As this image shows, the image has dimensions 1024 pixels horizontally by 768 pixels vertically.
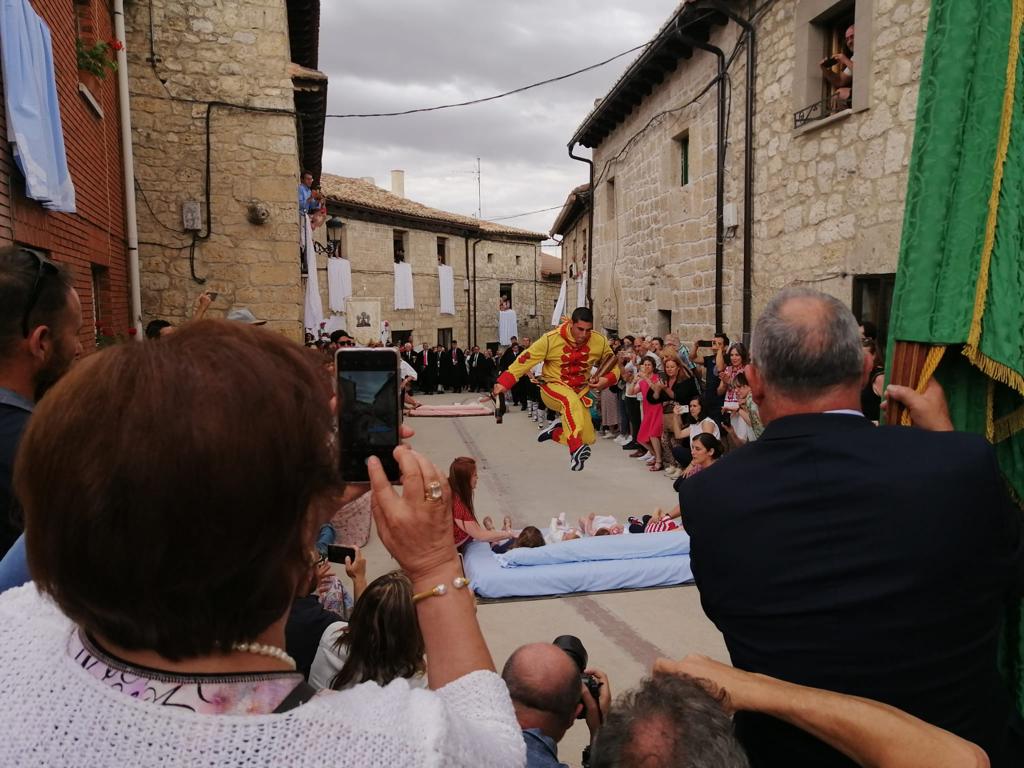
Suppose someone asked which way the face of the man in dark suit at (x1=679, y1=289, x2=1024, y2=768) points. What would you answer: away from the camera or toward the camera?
away from the camera

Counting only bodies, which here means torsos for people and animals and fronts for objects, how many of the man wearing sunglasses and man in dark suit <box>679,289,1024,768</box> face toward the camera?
0

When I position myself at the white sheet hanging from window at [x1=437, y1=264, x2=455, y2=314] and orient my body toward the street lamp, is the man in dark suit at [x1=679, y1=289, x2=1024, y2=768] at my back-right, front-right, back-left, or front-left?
front-left

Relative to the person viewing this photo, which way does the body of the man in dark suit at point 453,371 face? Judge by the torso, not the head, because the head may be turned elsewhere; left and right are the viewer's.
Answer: facing the viewer

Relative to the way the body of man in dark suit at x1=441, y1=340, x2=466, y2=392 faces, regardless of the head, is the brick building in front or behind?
in front

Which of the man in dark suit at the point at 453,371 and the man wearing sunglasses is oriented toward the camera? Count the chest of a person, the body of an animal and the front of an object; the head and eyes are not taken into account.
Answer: the man in dark suit

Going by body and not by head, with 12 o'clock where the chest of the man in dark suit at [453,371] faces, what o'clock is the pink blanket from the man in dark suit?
The pink blanket is roughly at 12 o'clock from the man in dark suit.

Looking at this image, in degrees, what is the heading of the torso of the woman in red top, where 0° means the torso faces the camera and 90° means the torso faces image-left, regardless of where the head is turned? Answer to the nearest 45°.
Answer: approximately 270°

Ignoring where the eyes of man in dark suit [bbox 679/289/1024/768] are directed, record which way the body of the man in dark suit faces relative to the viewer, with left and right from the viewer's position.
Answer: facing away from the viewer

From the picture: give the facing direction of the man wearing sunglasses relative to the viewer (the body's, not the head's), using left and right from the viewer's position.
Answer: facing away from the viewer and to the right of the viewer

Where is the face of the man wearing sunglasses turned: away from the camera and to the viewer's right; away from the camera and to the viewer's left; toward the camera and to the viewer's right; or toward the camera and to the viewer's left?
away from the camera and to the viewer's right

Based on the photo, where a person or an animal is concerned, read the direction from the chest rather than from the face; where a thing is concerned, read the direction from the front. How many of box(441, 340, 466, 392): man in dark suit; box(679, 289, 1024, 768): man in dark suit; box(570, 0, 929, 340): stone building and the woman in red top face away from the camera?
1

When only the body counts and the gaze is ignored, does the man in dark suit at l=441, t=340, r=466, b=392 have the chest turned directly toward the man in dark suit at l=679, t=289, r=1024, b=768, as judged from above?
yes

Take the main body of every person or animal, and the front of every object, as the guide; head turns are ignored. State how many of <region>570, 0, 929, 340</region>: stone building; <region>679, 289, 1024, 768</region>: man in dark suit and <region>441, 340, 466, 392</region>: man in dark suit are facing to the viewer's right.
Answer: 0

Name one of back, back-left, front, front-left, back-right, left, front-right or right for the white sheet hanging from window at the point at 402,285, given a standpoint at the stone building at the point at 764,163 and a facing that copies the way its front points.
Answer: right

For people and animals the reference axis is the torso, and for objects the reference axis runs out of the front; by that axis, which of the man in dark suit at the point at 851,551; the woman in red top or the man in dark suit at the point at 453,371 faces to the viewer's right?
the woman in red top

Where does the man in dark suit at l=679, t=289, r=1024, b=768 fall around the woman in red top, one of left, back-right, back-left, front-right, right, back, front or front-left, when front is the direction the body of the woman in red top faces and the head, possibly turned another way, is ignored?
right

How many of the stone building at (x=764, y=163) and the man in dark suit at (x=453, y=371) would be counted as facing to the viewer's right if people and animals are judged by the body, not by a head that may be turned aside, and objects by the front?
0

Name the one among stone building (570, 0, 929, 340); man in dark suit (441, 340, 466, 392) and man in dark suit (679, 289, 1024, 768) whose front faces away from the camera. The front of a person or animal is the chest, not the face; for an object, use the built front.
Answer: man in dark suit (679, 289, 1024, 768)
